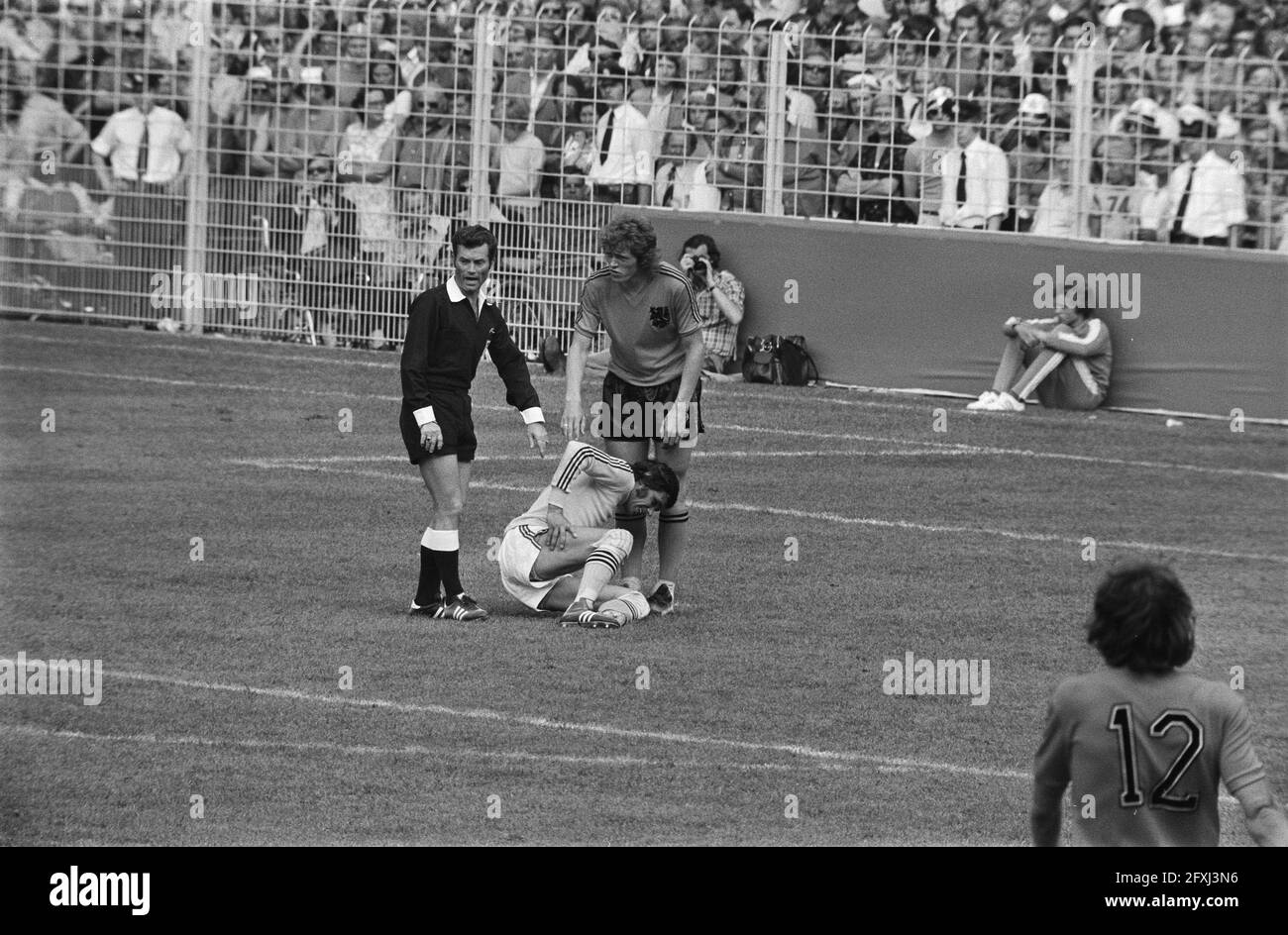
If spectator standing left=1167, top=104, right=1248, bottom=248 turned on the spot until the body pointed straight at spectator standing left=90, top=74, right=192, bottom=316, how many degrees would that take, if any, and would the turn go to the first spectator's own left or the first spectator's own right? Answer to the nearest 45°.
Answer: approximately 45° to the first spectator's own right

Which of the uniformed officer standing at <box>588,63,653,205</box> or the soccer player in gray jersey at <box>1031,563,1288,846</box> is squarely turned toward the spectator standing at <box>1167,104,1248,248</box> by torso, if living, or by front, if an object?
the soccer player in gray jersey

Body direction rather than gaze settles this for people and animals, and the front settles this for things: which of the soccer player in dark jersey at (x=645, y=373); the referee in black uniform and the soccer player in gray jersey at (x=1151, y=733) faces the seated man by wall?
the soccer player in gray jersey at (x=1151, y=733)

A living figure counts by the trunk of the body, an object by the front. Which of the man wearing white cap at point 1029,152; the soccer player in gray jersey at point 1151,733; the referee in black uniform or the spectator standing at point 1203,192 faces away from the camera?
the soccer player in gray jersey

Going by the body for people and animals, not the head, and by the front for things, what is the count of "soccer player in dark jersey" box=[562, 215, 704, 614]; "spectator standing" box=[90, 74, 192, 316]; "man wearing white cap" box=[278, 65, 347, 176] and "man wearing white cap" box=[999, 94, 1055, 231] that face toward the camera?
4

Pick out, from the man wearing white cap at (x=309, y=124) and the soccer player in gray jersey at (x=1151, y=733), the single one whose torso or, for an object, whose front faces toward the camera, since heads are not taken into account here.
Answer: the man wearing white cap

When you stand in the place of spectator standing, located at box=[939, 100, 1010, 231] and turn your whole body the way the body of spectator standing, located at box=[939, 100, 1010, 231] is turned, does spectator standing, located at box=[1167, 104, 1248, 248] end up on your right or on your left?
on your left

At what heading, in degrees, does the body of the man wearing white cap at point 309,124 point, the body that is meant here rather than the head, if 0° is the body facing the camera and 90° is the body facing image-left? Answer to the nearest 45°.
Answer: approximately 0°

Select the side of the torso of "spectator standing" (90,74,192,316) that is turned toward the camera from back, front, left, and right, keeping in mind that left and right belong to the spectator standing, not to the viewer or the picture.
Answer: front

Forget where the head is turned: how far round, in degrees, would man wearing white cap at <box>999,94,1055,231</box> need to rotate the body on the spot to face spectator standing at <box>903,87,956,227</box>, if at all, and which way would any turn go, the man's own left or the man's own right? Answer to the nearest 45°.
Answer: approximately 90° to the man's own right

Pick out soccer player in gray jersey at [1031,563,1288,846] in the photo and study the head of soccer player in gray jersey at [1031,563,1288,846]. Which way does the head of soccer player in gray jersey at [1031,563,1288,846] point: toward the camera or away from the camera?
away from the camera

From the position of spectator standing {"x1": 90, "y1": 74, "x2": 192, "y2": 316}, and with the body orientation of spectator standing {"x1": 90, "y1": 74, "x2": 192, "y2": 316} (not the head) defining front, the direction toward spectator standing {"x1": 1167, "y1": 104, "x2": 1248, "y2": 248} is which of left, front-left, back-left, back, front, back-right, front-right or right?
front-left

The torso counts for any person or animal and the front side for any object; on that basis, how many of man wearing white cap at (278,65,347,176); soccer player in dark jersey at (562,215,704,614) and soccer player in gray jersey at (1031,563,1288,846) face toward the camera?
2

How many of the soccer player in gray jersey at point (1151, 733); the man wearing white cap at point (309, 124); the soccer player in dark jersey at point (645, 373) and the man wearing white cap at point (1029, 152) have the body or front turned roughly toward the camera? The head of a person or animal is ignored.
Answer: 3

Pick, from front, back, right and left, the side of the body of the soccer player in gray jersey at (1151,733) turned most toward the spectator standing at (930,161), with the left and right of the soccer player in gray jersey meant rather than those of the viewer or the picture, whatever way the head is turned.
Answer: front

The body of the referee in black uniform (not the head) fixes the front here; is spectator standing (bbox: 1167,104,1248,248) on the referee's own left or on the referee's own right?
on the referee's own left

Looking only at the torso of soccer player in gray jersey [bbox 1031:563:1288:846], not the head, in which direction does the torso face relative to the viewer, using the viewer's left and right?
facing away from the viewer
